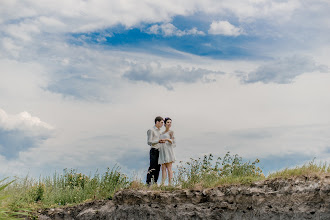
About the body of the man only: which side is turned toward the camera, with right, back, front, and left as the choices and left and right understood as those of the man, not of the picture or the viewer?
right
